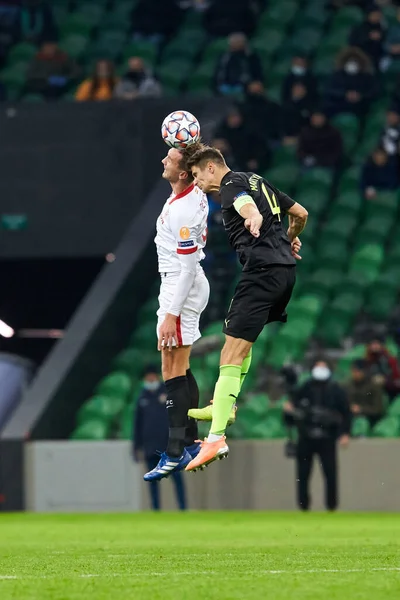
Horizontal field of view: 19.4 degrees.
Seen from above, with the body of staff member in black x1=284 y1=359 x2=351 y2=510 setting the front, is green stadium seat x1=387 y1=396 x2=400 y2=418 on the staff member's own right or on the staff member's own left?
on the staff member's own left

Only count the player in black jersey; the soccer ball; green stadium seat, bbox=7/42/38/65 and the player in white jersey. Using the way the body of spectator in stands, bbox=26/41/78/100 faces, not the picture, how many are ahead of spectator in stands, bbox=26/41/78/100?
3
